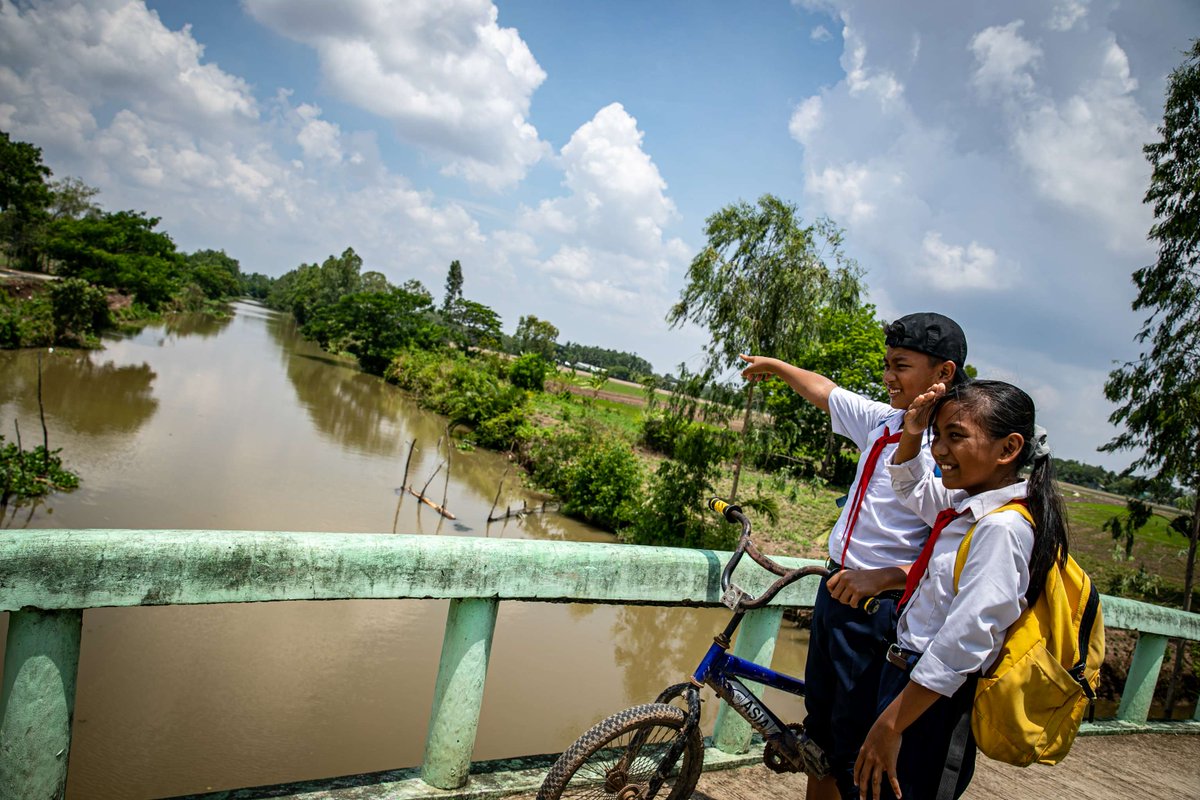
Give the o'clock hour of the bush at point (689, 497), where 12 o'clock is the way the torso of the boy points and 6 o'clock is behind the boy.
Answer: The bush is roughly at 4 o'clock from the boy.

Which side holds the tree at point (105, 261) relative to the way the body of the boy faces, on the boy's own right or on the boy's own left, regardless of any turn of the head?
on the boy's own right

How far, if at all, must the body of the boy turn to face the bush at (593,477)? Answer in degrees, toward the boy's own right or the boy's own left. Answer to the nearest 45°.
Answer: approximately 90° to the boy's own right

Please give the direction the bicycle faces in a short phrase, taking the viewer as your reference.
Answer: facing the viewer and to the left of the viewer

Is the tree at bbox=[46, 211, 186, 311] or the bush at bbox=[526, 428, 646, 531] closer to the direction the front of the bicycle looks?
the tree

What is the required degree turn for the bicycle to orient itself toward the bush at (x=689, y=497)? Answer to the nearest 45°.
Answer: approximately 135° to its right

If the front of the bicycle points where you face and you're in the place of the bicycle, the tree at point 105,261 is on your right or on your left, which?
on your right

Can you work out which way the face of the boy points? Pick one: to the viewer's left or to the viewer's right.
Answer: to the viewer's left

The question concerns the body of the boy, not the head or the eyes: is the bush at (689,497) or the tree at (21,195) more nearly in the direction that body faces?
the tree

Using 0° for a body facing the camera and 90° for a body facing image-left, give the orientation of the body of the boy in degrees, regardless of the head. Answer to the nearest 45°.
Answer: approximately 45°
